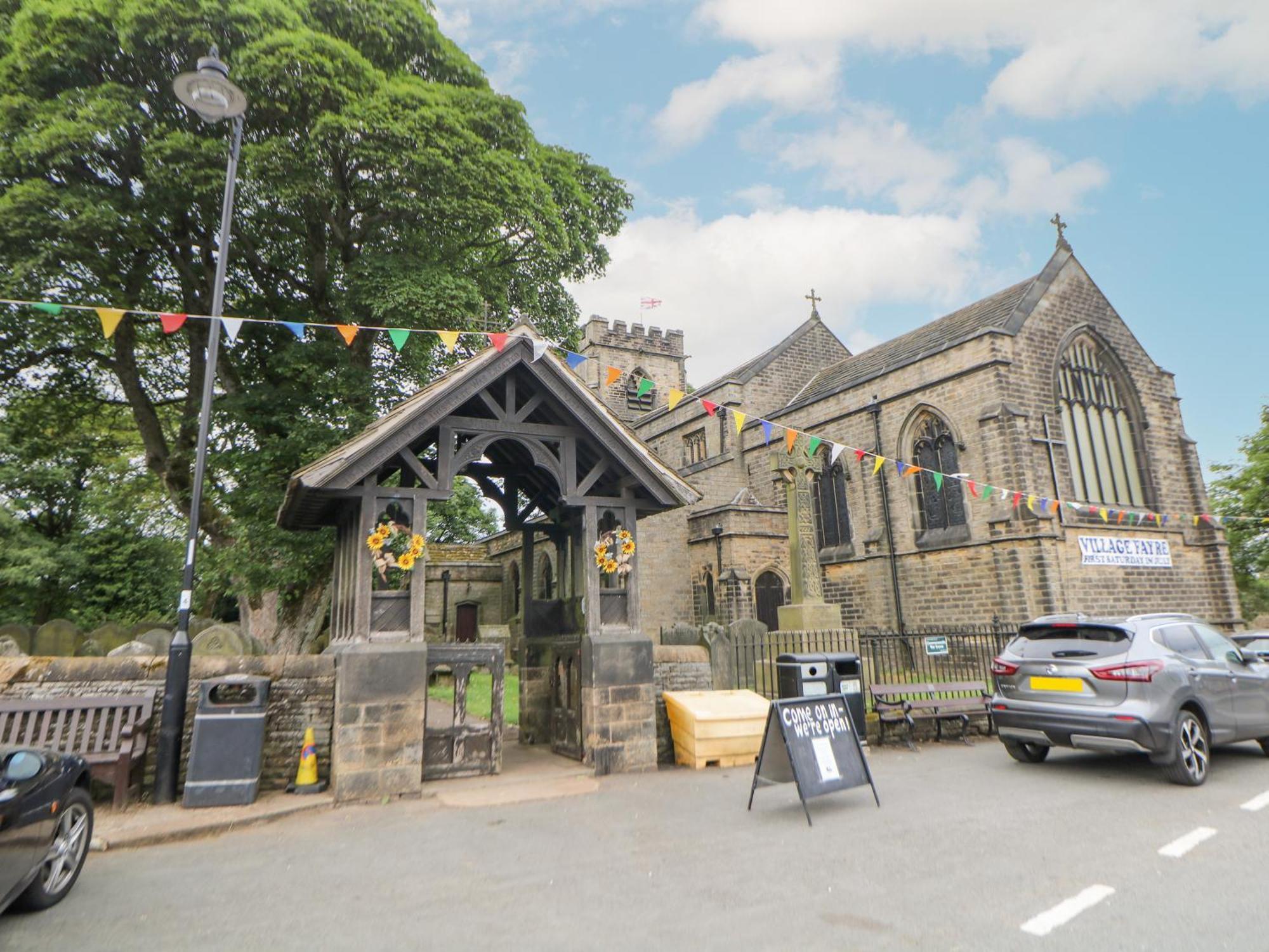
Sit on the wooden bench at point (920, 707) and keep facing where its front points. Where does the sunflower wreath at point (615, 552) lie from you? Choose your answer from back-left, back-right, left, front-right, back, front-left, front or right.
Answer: right

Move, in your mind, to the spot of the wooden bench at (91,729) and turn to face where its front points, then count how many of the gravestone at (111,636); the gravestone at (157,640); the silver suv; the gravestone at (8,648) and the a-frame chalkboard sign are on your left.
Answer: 2

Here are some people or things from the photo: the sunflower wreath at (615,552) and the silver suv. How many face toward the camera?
1

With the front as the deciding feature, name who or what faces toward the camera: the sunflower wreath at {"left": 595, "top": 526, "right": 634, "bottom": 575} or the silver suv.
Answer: the sunflower wreath

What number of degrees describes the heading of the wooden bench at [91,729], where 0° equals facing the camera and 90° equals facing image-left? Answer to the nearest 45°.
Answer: approximately 45°

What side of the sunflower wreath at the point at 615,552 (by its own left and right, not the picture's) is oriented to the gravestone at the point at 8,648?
right

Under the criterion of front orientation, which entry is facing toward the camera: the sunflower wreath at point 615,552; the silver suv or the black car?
the sunflower wreath

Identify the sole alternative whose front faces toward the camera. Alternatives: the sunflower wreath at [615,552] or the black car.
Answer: the sunflower wreath

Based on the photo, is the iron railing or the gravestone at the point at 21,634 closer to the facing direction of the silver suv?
the iron railing

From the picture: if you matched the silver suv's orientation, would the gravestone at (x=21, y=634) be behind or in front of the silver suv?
behind

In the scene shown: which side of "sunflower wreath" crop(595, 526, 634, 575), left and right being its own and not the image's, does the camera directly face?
front

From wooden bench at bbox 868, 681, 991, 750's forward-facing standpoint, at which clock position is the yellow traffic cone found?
The yellow traffic cone is roughly at 3 o'clock from the wooden bench.

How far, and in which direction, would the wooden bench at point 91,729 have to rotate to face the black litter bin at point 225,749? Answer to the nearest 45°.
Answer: approximately 90° to its left

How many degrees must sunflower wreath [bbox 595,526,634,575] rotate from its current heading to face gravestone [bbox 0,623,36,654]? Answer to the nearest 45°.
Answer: approximately 90° to its right
